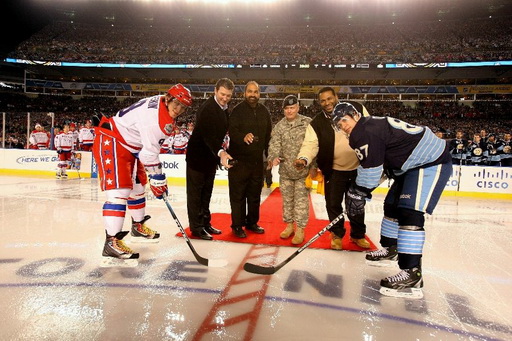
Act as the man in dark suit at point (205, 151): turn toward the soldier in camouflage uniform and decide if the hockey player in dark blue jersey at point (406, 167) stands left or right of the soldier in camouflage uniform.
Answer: right

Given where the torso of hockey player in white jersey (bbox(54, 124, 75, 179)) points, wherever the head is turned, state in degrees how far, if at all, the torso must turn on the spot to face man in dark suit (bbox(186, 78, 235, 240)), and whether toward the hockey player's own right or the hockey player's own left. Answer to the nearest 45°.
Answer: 0° — they already face them

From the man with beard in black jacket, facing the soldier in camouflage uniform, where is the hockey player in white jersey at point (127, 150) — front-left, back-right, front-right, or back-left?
back-right

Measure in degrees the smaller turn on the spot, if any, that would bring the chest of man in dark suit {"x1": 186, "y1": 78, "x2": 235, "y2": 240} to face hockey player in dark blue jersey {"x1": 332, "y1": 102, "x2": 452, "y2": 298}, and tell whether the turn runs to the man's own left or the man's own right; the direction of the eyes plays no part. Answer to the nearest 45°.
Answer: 0° — they already face them

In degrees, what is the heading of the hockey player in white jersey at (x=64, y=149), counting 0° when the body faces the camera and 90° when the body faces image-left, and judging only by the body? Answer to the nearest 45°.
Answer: approximately 0°

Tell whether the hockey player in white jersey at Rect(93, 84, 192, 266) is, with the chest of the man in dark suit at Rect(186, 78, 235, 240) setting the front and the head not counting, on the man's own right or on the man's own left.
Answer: on the man's own right

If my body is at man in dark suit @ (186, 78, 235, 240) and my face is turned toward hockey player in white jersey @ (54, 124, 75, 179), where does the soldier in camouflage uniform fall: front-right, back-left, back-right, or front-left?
back-right

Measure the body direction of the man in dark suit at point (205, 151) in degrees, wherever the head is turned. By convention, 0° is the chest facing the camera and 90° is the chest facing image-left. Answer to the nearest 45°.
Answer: approximately 315°
